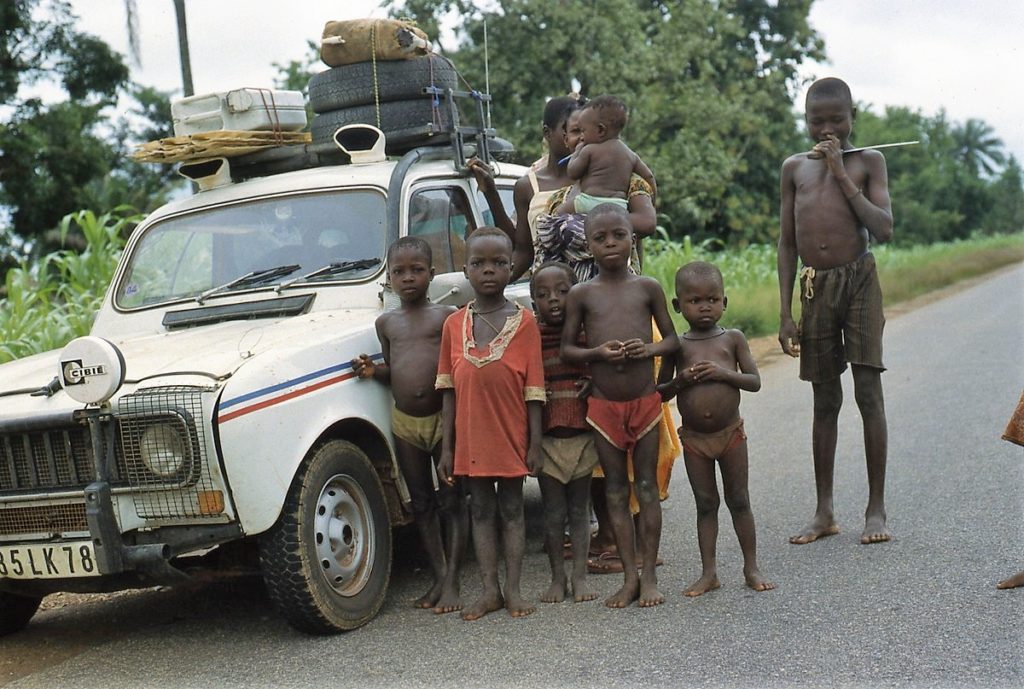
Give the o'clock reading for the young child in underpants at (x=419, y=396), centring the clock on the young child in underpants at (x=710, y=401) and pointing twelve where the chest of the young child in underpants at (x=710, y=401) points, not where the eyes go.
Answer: the young child in underpants at (x=419, y=396) is roughly at 3 o'clock from the young child in underpants at (x=710, y=401).

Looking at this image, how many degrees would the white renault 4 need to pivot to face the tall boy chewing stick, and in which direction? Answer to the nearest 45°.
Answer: approximately 135° to its left
